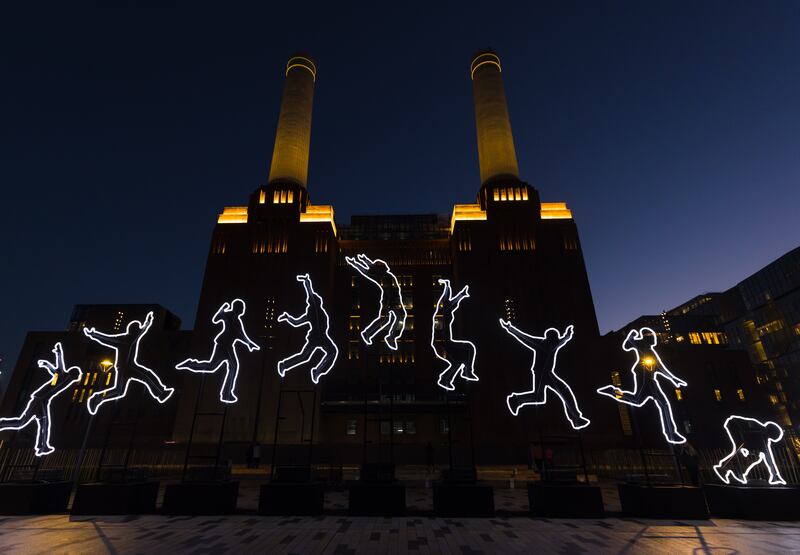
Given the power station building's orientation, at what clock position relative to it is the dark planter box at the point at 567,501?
The dark planter box is roughly at 12 o'clock from the power station building.

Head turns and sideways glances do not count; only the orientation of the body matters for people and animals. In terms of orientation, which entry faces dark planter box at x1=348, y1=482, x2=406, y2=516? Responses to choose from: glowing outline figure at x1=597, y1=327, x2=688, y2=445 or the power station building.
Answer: the power station building

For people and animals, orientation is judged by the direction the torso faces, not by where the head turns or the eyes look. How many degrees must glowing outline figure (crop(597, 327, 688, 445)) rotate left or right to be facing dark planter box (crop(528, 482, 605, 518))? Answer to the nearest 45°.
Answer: approximately 135° to its right

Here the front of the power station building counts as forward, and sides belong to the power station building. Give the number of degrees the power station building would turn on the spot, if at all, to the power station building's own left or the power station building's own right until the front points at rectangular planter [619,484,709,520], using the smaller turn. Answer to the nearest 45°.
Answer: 0° — it already faces it

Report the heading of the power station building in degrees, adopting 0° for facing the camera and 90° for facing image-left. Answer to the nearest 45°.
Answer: approximately 0°

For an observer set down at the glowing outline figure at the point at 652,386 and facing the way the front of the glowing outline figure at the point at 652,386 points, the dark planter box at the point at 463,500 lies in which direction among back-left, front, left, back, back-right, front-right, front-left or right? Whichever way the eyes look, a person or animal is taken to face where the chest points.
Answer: back-right

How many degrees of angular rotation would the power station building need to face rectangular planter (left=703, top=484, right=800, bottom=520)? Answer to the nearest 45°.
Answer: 0° — it already faces it

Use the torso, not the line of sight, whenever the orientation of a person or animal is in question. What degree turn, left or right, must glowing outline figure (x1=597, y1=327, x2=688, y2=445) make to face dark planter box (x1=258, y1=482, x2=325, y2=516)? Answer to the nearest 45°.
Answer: approximately 135° to its right

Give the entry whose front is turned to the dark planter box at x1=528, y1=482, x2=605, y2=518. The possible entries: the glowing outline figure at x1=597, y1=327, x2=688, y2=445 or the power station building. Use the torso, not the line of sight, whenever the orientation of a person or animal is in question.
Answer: the power station building

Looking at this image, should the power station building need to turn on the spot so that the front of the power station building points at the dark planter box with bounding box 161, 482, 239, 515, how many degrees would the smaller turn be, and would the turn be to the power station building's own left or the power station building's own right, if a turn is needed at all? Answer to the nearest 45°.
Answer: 0° — it already faces it
